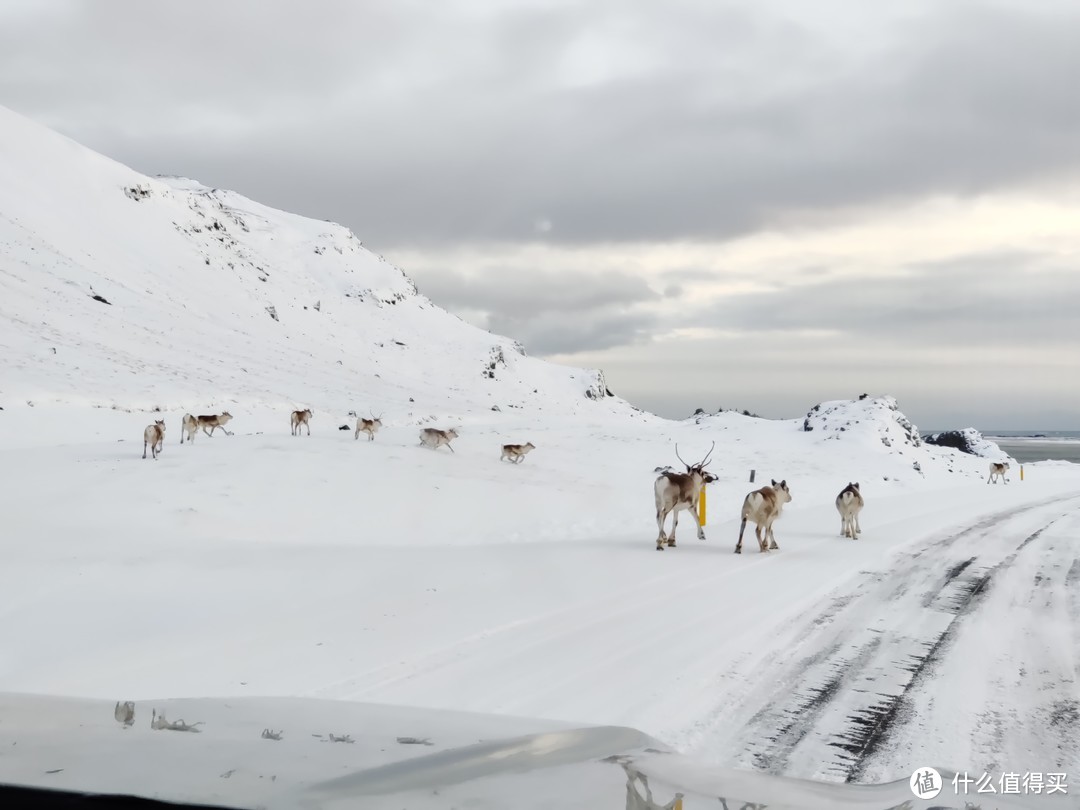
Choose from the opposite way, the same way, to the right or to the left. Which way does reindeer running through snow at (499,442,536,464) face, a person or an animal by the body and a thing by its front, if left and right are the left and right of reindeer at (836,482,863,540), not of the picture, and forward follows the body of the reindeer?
to the right

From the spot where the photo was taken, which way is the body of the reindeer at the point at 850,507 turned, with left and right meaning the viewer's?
facing away from the viewer

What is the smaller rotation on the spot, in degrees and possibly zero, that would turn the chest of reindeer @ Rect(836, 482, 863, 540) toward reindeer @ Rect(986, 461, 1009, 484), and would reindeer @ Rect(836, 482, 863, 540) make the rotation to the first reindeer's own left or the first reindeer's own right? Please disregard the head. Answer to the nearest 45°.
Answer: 0° — it already faces it

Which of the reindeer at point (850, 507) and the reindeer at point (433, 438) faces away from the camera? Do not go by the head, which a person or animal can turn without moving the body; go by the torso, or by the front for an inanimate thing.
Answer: the reindeer at point (850, 507)

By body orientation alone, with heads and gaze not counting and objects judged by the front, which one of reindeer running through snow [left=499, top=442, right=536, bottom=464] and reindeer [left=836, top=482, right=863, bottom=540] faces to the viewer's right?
the reindeer running through snow

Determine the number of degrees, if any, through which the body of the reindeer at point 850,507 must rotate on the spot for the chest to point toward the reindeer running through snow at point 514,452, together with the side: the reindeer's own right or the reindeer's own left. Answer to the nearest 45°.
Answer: approximately 45° to the reindeer's own left

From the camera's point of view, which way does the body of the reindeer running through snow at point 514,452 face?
to the viewer's right
